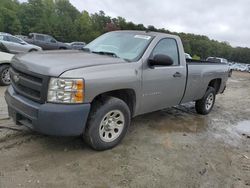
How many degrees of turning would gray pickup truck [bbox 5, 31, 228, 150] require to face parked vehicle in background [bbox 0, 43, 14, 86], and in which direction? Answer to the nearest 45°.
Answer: approximately 90° to its right

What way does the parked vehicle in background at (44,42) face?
to the viewer's right

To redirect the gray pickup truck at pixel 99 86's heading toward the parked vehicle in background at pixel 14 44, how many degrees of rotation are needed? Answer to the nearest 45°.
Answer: approximately 90° to its right
